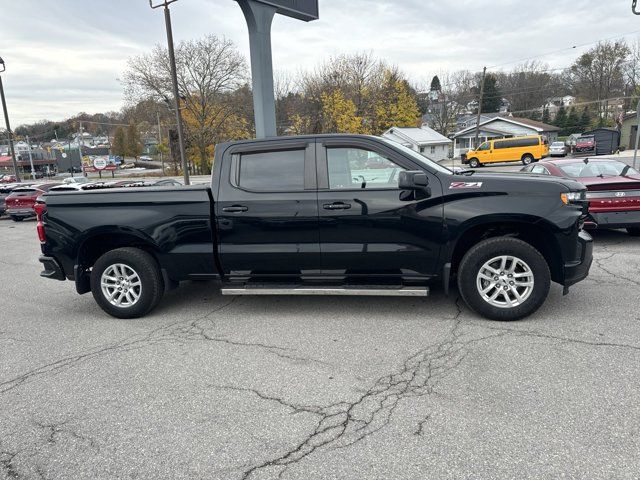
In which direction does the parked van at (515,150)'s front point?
to the viewer's left

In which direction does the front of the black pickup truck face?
to the viewer's right

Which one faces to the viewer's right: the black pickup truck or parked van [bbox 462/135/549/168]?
the black pickup truck

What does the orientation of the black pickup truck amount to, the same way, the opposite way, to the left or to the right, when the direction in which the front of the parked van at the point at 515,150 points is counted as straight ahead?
the opposite way

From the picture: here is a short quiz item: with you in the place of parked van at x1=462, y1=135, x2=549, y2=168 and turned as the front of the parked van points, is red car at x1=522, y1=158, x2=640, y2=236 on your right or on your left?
on your left

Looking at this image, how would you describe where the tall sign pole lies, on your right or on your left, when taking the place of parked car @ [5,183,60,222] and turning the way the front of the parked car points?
on your right

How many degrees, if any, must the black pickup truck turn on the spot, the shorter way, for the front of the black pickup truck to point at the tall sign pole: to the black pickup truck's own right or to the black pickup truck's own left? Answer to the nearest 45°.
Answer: approximately 90° to the black pickup truck's own left

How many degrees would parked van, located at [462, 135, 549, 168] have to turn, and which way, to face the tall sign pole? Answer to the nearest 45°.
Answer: approximately 90° to its left

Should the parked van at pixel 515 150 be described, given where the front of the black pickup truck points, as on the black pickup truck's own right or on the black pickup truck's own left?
on the black pickup truck's own left

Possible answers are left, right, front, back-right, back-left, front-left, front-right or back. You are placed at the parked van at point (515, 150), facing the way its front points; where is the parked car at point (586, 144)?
back-right

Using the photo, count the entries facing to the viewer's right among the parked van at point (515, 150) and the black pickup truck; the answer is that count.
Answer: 1

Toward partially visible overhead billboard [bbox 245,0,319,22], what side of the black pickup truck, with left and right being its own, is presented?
left
